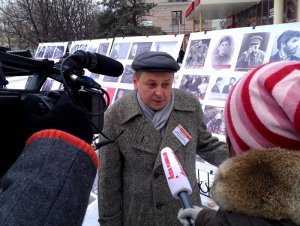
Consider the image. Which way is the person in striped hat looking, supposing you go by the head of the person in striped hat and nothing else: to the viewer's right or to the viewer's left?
to the viewer's left

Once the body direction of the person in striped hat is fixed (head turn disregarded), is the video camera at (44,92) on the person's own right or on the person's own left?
on the person's own left

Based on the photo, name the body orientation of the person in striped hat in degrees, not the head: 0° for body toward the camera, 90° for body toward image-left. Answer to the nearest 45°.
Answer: approximately 135°

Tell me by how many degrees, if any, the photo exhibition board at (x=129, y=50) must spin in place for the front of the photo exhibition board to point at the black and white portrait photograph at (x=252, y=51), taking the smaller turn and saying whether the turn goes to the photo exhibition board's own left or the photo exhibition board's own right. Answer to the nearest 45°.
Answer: approximately 90° to the photo exhibition board's own left

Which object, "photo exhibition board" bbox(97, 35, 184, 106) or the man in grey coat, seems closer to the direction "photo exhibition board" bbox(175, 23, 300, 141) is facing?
the man in grey coat

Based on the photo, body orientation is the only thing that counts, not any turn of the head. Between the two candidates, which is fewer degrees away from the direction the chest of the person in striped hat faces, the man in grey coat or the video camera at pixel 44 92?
the man in grey coat
